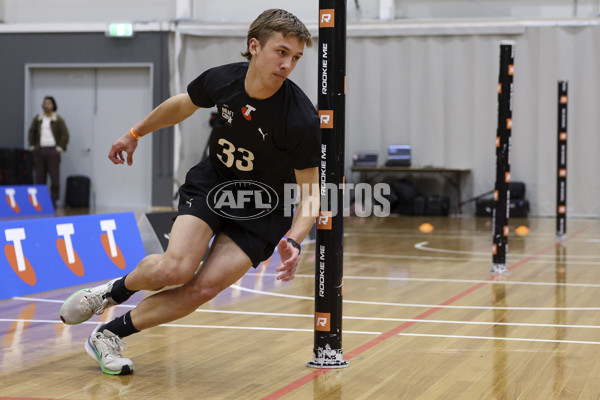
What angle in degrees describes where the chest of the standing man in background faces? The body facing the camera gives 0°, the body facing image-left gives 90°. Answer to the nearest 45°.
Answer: approximately 0°

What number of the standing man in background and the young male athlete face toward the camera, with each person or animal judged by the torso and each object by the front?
2

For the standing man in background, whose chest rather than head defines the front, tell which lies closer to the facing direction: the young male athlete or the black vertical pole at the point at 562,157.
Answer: the young male athlete

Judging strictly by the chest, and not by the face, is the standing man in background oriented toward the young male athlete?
yes

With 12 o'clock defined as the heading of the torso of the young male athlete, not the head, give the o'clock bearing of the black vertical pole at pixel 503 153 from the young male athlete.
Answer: The black vertical pole is roughly at 7 o'clock from the young male athlete.

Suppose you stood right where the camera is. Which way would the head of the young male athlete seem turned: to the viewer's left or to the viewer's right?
to the viewer's right
